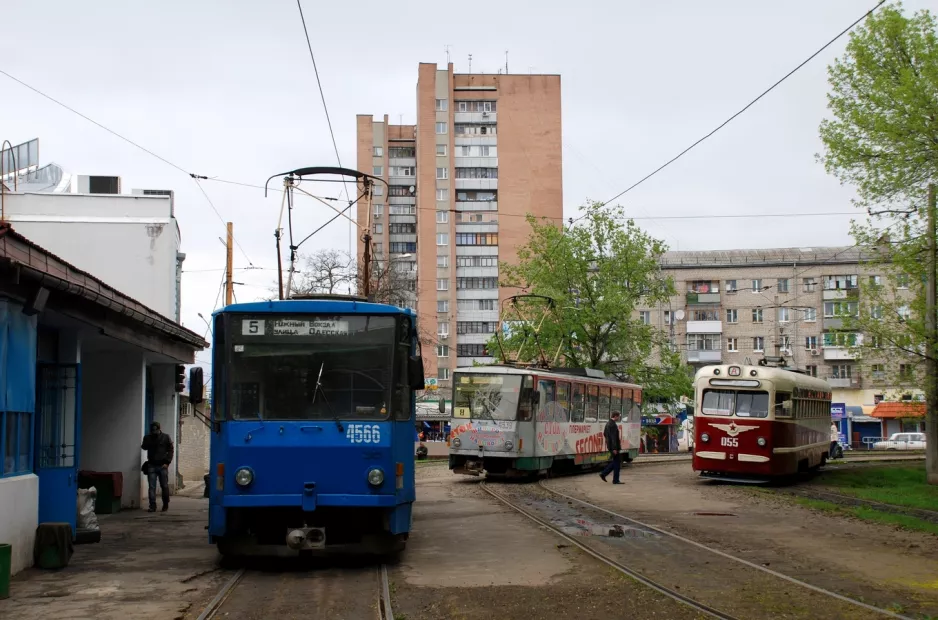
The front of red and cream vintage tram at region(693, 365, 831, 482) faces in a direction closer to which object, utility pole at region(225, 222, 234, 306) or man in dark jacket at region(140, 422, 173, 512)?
the man in dark jacket

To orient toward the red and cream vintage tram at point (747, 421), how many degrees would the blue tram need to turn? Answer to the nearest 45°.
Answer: approximately 135° to its left

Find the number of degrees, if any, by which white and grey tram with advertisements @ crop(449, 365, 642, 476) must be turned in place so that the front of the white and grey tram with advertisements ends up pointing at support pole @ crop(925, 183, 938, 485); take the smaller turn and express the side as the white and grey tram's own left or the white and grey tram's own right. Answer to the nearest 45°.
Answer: approximately 135° to the white and grey tram's own left

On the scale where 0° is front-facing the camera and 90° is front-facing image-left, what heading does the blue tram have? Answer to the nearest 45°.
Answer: approximately 0°

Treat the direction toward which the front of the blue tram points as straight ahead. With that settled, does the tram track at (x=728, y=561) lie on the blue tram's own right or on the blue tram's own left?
on the blue tram's own left

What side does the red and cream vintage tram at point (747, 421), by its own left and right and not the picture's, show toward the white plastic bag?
front

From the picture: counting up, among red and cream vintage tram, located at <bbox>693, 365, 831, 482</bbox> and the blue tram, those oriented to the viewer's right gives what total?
0

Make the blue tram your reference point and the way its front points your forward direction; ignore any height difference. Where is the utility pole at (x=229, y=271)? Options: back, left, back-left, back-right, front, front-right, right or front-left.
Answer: back

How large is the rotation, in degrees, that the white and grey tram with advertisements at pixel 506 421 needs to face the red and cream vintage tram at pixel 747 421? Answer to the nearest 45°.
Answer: approximately 135° to its left

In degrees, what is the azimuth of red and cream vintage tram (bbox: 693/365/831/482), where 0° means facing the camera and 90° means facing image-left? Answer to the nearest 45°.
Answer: approximately 45°

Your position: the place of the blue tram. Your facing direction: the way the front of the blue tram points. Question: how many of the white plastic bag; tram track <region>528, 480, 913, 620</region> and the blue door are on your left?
1
